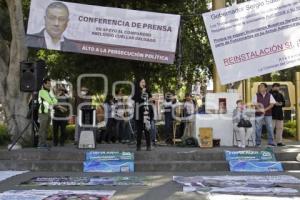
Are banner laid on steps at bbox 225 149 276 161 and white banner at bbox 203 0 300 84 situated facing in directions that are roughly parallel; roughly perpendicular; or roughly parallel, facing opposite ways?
roughly parallel

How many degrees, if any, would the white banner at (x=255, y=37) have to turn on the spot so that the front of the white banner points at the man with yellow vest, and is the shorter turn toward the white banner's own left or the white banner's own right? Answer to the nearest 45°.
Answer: approximately 90° to the white banner's own right

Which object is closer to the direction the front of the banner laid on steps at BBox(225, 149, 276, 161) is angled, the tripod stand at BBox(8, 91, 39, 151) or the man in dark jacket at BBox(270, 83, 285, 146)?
the tripod stand

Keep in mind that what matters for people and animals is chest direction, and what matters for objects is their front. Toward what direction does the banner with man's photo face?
toward the camera

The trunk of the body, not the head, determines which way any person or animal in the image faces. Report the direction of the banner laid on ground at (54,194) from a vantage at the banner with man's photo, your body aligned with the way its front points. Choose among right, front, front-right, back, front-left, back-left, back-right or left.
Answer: front

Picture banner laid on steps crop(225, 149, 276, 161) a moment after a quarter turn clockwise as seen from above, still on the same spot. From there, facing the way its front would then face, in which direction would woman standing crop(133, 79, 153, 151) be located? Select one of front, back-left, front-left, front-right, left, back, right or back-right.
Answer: front

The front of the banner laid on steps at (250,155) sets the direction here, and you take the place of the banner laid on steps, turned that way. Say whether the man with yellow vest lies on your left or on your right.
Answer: on your right

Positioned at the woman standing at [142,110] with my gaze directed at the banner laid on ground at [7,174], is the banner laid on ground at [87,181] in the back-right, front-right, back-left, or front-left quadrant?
front-left

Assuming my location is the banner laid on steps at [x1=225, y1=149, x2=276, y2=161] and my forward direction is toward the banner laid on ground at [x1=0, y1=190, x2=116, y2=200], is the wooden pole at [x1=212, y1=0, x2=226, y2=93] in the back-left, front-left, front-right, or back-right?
back-right

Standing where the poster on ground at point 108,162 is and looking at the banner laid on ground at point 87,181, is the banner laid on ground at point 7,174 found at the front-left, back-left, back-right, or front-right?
front-right

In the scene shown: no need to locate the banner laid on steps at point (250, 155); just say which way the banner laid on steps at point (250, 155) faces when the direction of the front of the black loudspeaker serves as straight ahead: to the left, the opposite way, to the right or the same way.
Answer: the same way

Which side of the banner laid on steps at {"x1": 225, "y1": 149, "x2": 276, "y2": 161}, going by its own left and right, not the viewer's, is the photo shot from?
front
